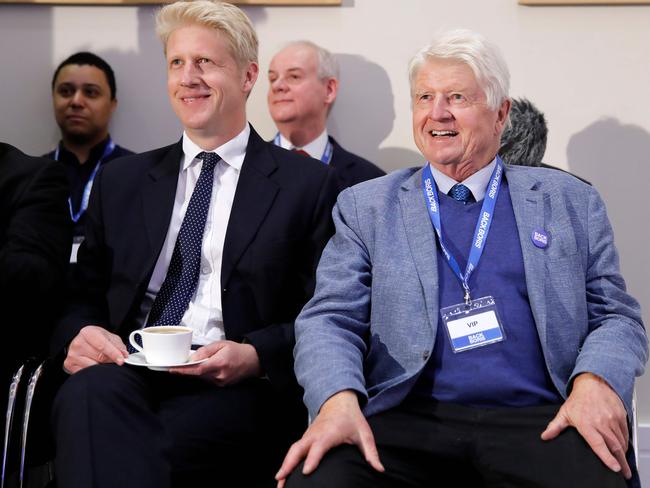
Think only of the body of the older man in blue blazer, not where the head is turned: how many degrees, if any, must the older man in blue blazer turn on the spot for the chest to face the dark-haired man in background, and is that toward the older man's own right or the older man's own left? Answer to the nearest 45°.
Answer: approximately 135° to the older man's own right

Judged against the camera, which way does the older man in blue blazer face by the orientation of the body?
toward the camera

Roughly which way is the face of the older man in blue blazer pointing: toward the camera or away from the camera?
toward the camera
